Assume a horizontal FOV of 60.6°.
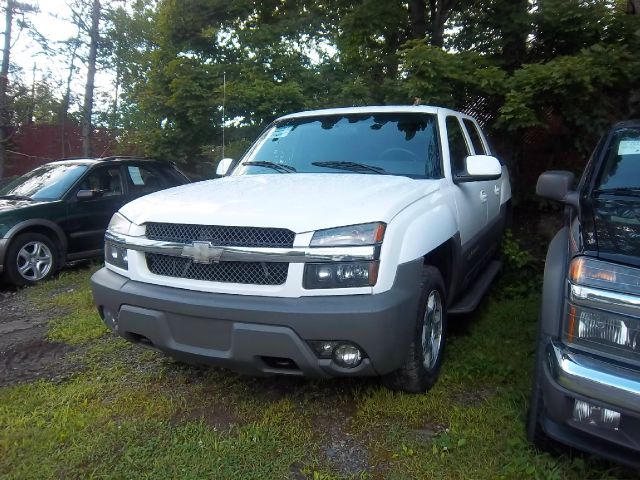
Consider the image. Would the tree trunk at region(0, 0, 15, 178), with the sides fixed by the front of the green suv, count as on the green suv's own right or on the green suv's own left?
on the green suv's own right

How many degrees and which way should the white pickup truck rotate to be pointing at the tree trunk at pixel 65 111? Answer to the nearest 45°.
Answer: approximately 90° to its right

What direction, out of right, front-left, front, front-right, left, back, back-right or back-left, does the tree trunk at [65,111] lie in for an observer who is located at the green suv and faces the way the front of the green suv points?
back-right

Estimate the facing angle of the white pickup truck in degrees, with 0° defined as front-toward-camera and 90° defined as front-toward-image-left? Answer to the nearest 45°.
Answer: approximately 45°

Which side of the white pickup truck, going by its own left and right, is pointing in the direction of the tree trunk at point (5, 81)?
right

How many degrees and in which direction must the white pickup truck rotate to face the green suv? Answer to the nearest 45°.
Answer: approximately 90° to its right

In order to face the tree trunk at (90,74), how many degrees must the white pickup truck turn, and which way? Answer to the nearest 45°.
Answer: approximately 90° to its right
